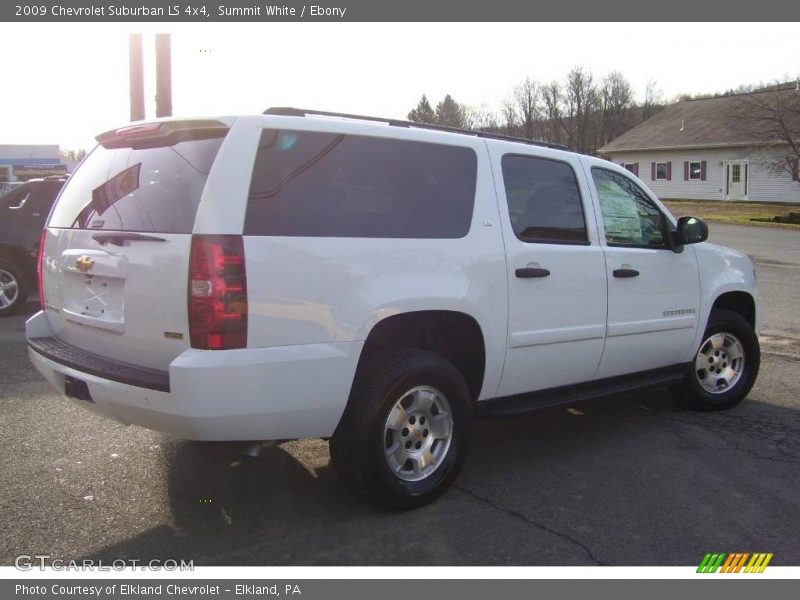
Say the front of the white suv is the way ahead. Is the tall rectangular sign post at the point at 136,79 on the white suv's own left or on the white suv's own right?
on the white suv's own left

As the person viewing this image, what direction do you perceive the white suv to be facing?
facing away from the viewer and to the right of the viewer

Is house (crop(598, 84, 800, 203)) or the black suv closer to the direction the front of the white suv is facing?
the house

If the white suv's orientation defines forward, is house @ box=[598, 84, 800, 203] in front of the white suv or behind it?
in front

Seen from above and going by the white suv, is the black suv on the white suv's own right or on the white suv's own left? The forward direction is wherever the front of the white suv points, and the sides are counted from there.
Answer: on the white suv's own left

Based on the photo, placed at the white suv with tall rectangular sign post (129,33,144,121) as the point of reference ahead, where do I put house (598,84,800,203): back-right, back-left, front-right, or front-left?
front-right
